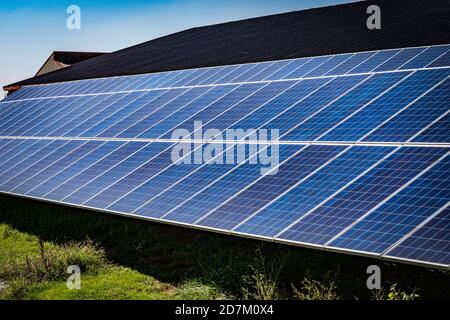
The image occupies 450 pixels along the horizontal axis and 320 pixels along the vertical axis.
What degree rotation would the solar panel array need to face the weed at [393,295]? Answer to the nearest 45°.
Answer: approximately 90° to its left

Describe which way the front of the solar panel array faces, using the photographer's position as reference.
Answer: facing the viewer and to the left of the viewer
